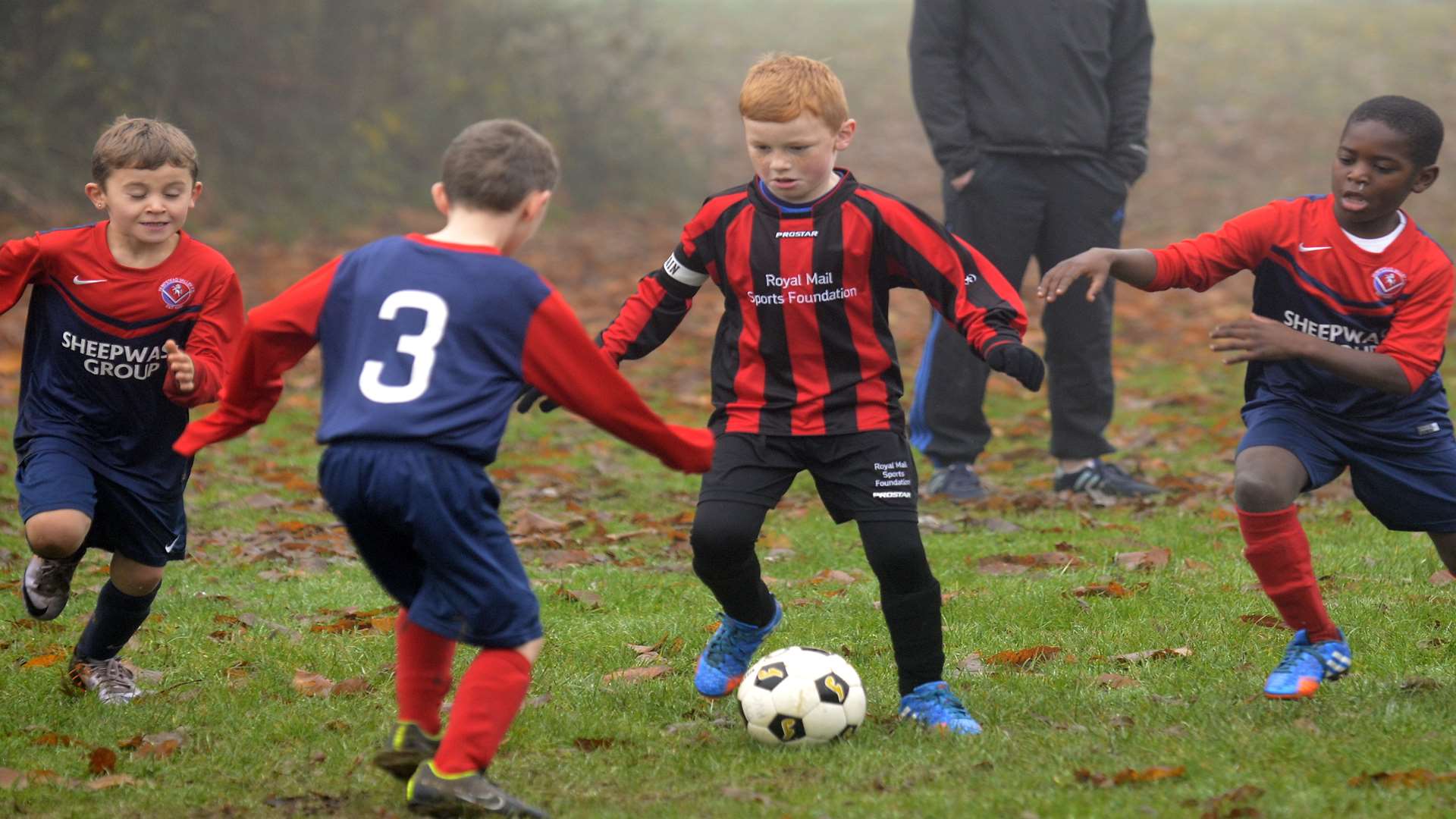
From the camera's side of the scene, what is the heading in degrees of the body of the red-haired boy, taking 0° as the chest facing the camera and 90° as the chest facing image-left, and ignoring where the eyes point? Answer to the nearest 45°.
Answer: approximately 0°

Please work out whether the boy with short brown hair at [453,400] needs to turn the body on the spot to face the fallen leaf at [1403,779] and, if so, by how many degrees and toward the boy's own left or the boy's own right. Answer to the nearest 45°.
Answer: approximately 45° to the boy's own right

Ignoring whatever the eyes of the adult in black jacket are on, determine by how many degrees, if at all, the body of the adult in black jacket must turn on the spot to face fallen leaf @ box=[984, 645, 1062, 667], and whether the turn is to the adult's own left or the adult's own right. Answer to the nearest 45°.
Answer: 0° — they already face it

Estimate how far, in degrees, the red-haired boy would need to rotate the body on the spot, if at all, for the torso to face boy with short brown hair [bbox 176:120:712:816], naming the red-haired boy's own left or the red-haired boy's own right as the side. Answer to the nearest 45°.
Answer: approximately 45° to the red-haired boy's own right

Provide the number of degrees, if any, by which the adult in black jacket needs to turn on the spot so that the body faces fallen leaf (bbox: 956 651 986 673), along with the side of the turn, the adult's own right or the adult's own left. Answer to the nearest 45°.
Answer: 0° — they already face it

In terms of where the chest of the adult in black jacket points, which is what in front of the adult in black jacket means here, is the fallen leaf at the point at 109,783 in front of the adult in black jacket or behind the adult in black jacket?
in front

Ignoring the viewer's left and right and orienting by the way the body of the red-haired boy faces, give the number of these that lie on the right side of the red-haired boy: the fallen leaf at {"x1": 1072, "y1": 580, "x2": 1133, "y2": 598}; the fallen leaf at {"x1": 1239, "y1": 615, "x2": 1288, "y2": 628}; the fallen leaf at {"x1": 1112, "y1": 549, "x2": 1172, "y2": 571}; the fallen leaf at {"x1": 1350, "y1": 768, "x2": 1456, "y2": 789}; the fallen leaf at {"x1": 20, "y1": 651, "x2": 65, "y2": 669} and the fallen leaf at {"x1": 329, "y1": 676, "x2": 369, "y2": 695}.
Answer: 2

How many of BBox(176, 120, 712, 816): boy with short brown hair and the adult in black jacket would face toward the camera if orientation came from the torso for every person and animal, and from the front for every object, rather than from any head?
1

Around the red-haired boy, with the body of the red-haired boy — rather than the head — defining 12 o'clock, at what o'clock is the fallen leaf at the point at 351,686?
The fallen leaf is roughly at 3 o'clock from the red-haired boy.

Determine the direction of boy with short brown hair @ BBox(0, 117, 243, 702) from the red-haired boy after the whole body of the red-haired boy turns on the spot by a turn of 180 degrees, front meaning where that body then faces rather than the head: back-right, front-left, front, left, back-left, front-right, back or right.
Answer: left

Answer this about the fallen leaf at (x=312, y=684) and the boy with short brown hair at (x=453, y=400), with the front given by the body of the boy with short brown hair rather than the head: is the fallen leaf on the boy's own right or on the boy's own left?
on the boy's own left

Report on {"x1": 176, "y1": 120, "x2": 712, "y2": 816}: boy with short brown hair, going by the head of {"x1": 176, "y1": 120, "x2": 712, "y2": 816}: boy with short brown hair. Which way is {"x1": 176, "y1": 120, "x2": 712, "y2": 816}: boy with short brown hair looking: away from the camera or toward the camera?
away from the camera

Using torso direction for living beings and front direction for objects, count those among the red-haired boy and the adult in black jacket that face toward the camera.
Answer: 2

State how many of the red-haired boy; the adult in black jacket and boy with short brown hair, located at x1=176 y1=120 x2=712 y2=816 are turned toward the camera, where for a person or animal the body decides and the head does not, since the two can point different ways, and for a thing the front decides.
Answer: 2
